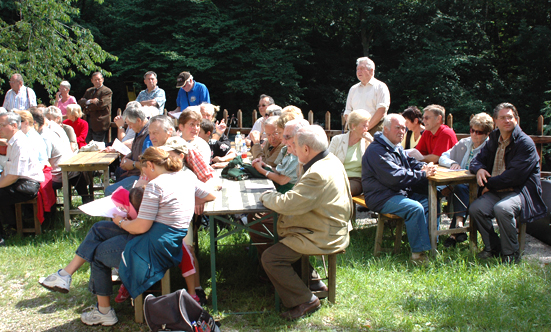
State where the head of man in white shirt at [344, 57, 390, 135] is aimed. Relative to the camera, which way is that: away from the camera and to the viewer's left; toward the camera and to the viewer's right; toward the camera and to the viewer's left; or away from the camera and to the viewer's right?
toward the camera and to the viewer's left

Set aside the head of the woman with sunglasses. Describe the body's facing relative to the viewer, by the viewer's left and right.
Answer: facing the viewer and to the left of the viewer

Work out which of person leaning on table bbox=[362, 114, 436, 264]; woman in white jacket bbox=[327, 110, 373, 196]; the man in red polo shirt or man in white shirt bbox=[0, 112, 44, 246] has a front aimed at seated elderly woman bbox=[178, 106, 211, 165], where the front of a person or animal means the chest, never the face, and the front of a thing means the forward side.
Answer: the man in red polo shirt

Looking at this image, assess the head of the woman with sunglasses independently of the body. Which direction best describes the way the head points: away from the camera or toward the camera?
toward the camera

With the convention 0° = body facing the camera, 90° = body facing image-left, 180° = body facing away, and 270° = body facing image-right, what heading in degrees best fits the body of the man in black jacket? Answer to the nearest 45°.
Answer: approximately 45°

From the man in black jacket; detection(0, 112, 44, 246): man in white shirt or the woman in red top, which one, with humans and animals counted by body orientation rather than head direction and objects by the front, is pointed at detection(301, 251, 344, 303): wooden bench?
the man in black jacket

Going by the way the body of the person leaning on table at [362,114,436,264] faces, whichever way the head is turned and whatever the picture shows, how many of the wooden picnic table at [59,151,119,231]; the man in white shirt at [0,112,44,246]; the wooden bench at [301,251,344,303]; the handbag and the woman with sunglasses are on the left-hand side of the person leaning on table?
1

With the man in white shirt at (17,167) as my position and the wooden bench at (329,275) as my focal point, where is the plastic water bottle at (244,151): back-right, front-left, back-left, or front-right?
front-left

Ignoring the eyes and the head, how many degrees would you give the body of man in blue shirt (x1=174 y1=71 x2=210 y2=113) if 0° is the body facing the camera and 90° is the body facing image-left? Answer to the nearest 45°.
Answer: approximately 45°
